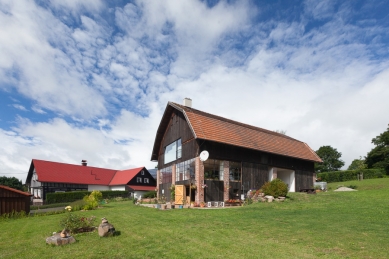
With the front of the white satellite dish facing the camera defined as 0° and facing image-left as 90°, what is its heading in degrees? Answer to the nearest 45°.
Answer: approximately 0°

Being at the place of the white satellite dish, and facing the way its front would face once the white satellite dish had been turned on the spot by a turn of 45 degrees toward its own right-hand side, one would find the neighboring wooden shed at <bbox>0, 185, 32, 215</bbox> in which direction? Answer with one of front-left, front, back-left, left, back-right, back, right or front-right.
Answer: front-right

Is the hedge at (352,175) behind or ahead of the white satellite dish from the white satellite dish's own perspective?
behind

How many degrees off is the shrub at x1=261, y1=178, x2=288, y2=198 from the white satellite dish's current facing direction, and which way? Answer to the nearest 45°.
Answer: approximately 90° to its left
